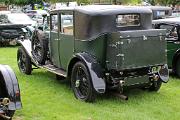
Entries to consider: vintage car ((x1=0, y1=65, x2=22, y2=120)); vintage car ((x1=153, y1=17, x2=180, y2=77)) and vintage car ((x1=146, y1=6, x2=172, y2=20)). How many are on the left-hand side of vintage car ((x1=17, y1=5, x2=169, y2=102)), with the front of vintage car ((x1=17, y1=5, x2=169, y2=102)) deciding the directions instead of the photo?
1

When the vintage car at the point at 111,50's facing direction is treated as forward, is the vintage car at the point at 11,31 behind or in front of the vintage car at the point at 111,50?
in front

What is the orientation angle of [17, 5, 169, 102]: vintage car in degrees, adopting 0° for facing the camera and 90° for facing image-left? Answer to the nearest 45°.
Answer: approximately 135°

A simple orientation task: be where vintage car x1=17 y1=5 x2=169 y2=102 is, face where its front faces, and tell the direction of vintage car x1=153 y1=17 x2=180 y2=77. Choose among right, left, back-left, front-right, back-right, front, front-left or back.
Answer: right

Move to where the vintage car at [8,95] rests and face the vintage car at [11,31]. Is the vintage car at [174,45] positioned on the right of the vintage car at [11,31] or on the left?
right

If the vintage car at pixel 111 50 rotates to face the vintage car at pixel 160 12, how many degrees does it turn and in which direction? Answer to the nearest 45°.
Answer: approximately 45° to its right

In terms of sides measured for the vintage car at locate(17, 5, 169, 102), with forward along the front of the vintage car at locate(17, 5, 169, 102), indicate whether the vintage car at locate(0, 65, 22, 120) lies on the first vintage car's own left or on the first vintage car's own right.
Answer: on the first vintage car's own left
